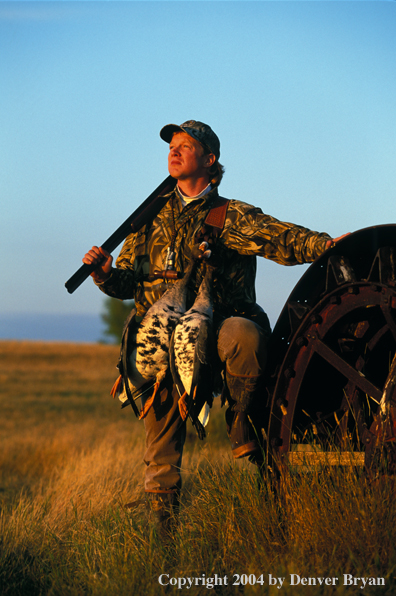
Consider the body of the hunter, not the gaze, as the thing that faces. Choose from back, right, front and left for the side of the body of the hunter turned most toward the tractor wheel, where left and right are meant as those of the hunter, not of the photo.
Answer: left
